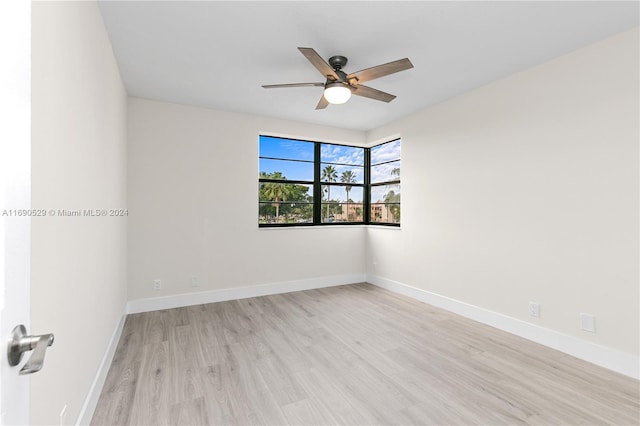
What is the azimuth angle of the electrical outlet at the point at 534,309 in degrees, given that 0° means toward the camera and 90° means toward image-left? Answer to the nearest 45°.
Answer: approximately 45°

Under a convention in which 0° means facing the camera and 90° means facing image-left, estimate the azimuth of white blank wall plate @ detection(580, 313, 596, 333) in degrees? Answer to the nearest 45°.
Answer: approximately 45°

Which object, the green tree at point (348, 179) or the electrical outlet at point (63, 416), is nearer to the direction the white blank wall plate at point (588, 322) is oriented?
the electrical outlet

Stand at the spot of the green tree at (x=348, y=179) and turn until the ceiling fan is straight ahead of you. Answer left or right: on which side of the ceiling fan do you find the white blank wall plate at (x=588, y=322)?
left
